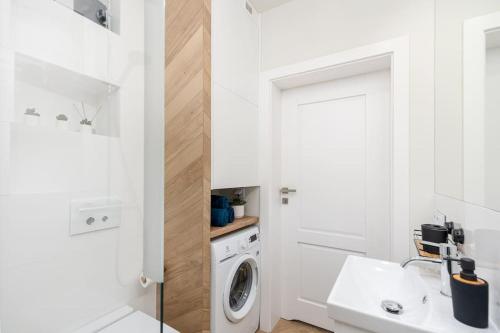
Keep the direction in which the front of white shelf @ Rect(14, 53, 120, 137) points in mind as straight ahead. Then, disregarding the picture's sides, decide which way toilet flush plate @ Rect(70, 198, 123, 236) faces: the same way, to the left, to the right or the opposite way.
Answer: the same way

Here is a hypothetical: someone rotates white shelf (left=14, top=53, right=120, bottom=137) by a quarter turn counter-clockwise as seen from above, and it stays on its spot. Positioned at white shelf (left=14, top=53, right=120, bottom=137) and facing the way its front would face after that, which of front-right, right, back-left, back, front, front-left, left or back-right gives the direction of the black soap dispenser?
right

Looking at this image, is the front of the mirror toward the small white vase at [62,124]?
yes

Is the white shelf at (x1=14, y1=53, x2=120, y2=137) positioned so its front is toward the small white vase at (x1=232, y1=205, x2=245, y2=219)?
no

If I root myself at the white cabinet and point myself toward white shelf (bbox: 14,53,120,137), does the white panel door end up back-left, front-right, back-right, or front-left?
back-left

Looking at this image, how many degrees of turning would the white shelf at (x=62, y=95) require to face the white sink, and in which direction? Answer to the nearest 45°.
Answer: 0° — it already faces it

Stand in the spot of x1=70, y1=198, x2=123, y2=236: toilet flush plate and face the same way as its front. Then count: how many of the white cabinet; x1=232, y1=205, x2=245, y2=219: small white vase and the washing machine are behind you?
0

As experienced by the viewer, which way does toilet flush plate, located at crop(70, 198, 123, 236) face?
facing the viewer and to the right of the viewer

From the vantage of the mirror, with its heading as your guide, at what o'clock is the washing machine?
The washing machine is roughly at 1 o'clock from the mirror.

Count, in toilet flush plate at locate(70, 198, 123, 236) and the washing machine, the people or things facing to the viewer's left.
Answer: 0

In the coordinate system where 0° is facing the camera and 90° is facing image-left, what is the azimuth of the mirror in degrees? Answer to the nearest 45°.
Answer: approximately 45°

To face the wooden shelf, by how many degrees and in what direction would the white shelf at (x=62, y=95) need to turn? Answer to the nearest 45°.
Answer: approximately 45° to its left

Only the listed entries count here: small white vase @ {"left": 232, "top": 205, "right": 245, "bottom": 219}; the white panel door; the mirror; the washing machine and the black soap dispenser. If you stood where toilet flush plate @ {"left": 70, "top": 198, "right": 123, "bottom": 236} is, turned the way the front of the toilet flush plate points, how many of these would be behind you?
0

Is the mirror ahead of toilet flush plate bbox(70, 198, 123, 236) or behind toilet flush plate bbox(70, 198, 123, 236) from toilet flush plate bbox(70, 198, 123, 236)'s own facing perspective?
ahead

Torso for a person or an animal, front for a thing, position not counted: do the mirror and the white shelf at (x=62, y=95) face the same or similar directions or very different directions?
very different directions

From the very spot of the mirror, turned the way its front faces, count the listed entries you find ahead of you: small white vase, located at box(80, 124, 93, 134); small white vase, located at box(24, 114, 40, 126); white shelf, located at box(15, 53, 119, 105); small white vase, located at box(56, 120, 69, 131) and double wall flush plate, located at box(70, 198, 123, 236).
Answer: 5
